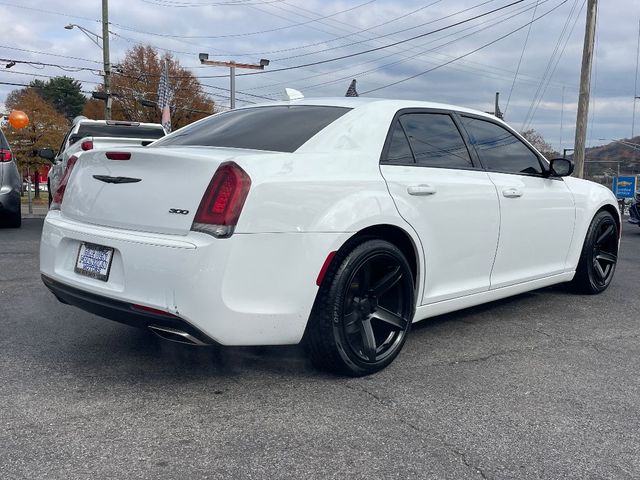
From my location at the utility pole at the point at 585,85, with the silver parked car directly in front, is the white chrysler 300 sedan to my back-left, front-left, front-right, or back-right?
front-left

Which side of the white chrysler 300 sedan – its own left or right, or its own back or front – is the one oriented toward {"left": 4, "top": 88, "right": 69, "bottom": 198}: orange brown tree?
left

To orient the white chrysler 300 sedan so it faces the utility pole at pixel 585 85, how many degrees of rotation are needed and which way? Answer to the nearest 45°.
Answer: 0° — it already faces it

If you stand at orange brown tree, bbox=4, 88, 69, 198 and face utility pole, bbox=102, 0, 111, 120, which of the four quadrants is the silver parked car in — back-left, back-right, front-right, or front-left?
front-right

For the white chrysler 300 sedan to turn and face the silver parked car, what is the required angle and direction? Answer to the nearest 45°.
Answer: approximately 90° to its left

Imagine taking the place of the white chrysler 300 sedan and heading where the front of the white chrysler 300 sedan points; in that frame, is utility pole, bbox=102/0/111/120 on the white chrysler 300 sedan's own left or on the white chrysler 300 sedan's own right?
on the white chrysler 300 sedan's own left

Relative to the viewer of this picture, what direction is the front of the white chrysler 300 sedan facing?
facing away from the viewer and to the right of the viewer
